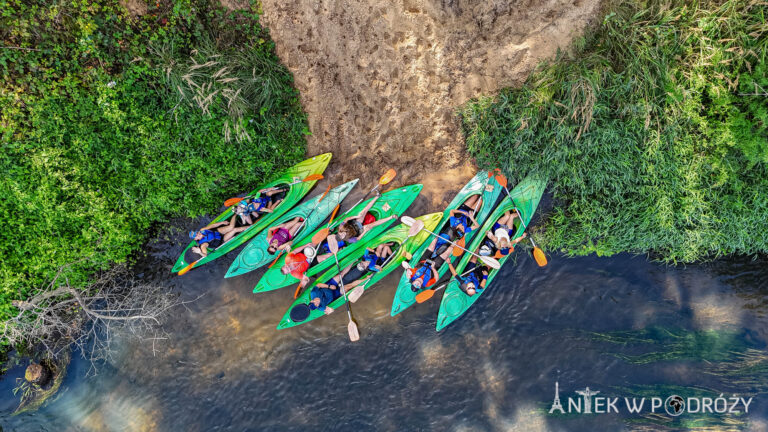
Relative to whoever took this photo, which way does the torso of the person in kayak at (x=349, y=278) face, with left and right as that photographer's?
facing away from the viewer and to the right of the viewer

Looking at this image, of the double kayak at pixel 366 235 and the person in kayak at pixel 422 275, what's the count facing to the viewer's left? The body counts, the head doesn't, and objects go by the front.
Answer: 0

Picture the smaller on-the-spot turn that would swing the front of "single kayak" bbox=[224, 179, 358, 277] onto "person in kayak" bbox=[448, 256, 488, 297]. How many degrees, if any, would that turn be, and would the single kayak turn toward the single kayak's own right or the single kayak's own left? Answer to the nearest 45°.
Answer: approximately 90° to the single kayak's own right

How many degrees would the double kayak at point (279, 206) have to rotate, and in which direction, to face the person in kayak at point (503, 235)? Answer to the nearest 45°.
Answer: approximately 90° to its right

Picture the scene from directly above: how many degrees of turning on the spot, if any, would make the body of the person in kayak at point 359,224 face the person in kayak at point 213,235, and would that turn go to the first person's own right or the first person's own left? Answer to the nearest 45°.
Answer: approximately 135° to the first person's own left

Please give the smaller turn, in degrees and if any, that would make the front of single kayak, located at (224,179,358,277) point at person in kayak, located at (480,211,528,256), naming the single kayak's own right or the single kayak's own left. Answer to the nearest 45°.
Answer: approximately 90° to the single kayak's own right

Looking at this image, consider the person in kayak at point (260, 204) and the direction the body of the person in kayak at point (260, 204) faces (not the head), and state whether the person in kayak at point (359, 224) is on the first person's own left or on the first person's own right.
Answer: on the first person's own right

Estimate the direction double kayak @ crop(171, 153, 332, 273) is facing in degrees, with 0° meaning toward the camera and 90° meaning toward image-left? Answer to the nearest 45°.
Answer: approximately 225°
